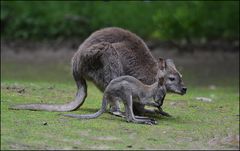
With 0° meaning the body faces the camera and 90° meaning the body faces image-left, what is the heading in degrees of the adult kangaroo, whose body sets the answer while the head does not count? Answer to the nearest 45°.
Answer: approximately 270°
